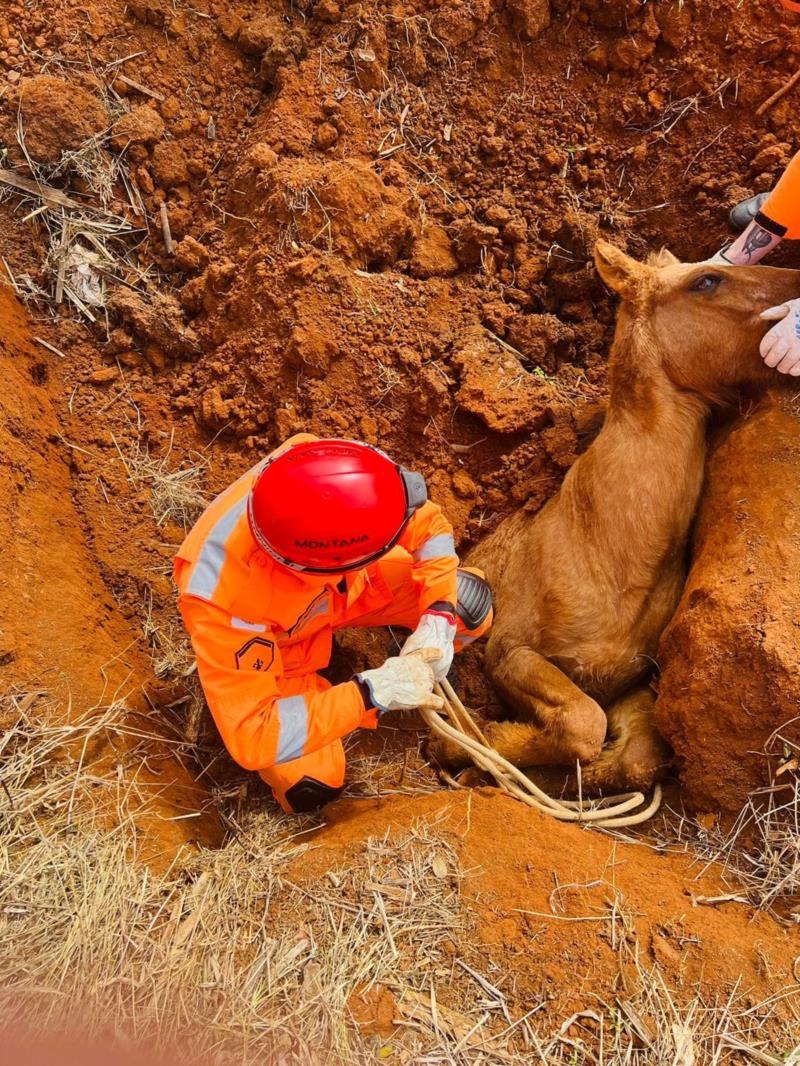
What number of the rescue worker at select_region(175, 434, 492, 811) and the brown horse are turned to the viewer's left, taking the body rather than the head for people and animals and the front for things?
0

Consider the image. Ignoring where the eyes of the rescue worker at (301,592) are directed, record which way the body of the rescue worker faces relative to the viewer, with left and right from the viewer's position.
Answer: facing the viewer and to the right of the viewer

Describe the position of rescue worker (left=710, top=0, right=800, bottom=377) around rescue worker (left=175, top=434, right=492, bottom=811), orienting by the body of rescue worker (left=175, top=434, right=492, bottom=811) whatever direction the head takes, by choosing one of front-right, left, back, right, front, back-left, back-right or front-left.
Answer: left
